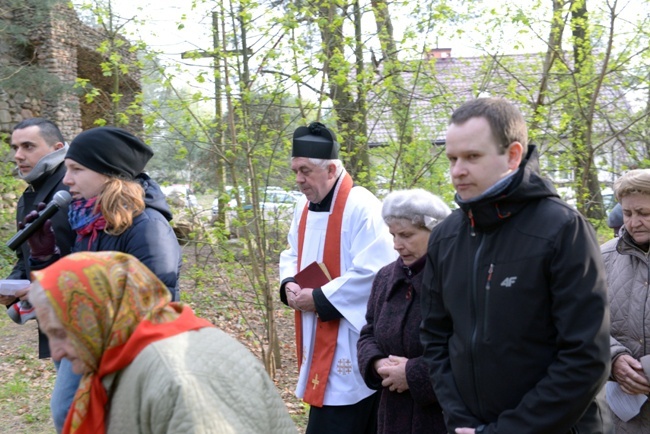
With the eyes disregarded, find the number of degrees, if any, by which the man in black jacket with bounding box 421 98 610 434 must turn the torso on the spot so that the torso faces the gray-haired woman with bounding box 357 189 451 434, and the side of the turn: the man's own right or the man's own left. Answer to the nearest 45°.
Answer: approximately 90° to the man's own right

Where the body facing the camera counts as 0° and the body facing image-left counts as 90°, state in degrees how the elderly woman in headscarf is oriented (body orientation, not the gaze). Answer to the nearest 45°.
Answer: approximately 90°

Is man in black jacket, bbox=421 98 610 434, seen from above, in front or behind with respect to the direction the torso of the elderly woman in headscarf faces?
behind

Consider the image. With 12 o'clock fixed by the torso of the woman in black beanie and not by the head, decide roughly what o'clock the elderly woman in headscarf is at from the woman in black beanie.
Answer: The elderly woman in headscarf is roughly at 9 o'clock from the woman in black beanie.

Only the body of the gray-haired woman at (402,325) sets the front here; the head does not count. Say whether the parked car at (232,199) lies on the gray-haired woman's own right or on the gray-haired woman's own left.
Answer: on the gray-haired woman's own right

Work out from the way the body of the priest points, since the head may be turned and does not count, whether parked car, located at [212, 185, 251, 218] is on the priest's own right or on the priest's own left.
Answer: on the priest's own right

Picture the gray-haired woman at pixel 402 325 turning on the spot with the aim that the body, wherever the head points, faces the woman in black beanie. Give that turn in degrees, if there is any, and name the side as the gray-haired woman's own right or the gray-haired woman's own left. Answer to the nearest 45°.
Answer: approximately 45° to the gray-haired woman's own right

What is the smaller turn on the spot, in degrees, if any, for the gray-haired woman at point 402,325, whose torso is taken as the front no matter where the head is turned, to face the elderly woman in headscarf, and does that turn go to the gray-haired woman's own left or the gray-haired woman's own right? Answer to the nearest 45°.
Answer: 0° — they already face them
